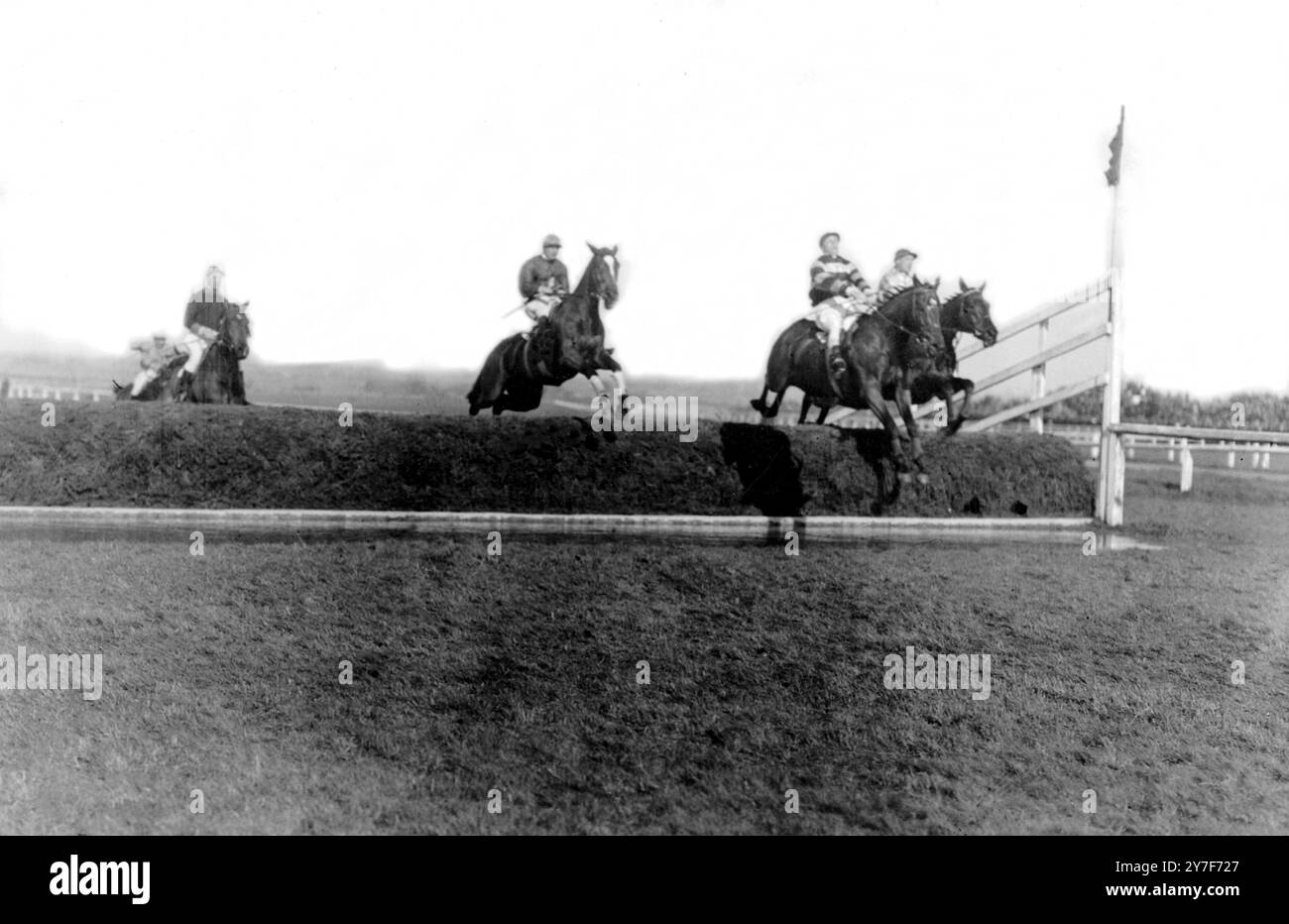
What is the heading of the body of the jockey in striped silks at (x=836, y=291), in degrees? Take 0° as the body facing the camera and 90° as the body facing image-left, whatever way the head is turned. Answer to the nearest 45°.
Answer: approximately 315°

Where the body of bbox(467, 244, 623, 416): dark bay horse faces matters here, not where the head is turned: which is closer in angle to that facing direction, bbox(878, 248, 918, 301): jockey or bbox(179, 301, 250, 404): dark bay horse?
the jockey

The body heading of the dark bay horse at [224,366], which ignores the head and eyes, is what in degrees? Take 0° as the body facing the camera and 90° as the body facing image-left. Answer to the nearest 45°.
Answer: approximately 315°

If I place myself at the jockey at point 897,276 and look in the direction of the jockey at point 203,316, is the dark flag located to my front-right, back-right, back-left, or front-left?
back-right

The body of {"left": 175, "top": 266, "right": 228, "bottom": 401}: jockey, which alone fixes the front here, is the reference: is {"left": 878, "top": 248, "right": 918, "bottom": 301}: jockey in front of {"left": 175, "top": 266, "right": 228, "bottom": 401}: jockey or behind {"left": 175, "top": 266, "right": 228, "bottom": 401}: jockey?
in front

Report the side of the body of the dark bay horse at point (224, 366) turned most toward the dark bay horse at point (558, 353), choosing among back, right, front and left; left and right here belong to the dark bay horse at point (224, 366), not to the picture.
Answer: front

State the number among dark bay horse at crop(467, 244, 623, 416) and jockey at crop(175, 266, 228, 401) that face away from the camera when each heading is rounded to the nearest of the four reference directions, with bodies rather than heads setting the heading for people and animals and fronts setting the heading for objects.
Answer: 0

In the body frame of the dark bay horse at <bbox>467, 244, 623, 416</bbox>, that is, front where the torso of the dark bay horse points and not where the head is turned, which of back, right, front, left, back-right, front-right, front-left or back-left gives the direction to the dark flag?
front-left

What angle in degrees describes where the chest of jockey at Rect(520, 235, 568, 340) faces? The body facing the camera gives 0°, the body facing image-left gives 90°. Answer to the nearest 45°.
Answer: approximately 315°

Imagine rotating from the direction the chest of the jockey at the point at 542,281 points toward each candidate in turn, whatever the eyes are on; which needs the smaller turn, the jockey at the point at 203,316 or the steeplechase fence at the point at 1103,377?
the steeplechase fence

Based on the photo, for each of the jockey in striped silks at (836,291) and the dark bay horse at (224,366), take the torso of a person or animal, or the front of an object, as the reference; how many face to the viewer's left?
0

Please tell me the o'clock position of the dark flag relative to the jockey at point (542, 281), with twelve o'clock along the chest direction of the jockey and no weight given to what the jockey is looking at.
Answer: The dark flag is roughly at 11 o'clock from the jockey.

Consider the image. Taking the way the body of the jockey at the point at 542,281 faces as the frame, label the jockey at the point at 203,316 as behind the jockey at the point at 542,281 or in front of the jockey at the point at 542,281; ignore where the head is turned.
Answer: behind

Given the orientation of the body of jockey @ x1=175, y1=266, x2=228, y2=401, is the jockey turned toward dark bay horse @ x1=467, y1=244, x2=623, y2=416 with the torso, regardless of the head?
yes

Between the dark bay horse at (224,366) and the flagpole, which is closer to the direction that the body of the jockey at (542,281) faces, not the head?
the flagpole

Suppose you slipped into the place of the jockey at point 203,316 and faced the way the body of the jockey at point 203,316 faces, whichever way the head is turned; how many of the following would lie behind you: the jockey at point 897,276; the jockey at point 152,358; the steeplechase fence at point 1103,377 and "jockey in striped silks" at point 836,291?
1
